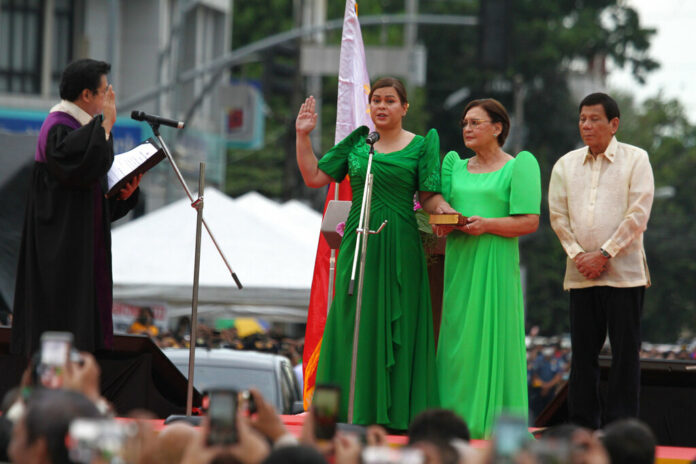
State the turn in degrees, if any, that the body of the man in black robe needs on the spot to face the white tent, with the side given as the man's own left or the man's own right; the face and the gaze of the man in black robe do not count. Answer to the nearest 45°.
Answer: approximately 90° to the man's own left

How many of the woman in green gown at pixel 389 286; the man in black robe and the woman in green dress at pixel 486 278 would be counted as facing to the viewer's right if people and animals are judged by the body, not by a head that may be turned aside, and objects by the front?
1

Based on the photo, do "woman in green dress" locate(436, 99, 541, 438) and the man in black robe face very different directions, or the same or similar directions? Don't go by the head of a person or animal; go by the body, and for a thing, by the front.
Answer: very different directions

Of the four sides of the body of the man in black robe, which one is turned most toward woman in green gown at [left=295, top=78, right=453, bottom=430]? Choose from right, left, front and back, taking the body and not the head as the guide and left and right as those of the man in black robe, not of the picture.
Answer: front

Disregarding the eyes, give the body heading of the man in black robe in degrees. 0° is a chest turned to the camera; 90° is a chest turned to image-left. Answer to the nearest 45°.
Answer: approximately 270°

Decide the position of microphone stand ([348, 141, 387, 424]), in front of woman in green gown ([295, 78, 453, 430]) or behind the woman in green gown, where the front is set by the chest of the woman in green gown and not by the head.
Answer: in front

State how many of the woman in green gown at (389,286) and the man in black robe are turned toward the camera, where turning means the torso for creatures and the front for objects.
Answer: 1

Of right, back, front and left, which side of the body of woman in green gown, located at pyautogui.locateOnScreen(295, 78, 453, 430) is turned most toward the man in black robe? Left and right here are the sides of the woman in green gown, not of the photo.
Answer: right

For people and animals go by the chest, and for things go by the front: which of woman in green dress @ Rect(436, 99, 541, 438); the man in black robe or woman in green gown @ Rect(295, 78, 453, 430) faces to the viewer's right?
the man in black robe

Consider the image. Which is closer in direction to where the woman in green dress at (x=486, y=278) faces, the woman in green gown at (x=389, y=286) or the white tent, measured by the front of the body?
the woman in green gown

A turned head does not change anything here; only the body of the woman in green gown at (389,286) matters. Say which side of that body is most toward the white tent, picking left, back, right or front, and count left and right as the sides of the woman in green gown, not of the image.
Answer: back

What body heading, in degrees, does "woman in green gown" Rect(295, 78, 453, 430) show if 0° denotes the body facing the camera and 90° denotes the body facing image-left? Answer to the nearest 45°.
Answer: approximately 0°

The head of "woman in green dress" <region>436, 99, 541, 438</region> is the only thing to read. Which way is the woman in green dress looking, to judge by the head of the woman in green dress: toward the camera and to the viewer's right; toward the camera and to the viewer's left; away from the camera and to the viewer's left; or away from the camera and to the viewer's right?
toward the camera and to the viewer's left

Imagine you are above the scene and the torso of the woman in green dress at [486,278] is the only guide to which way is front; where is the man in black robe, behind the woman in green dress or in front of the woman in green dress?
in front
